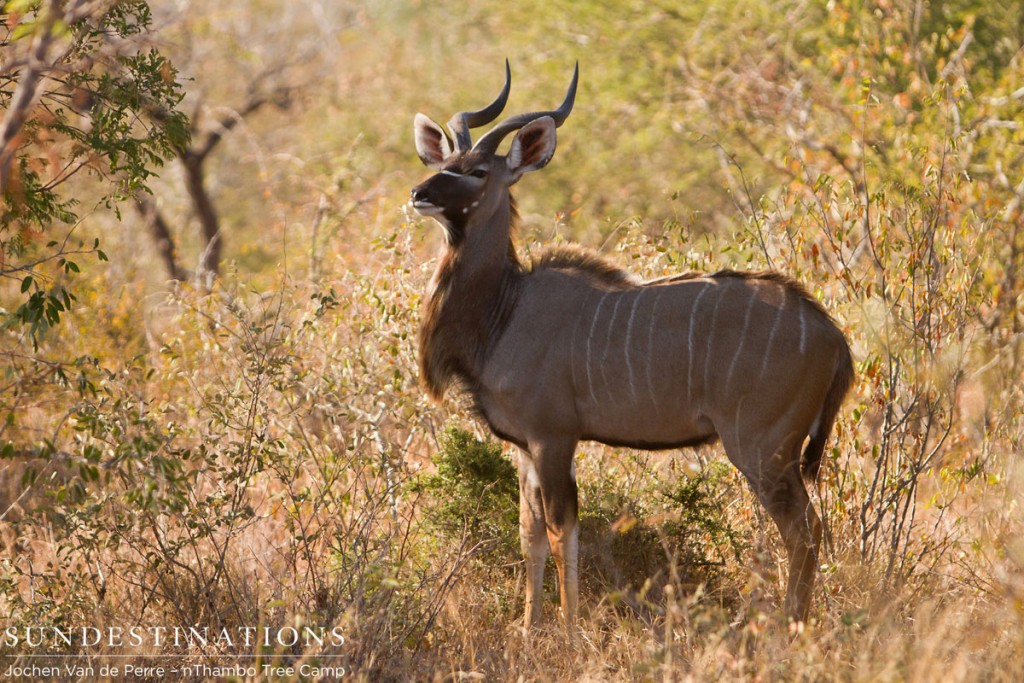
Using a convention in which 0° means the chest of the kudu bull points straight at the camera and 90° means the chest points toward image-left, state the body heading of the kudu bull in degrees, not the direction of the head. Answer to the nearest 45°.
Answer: approximately 90°
